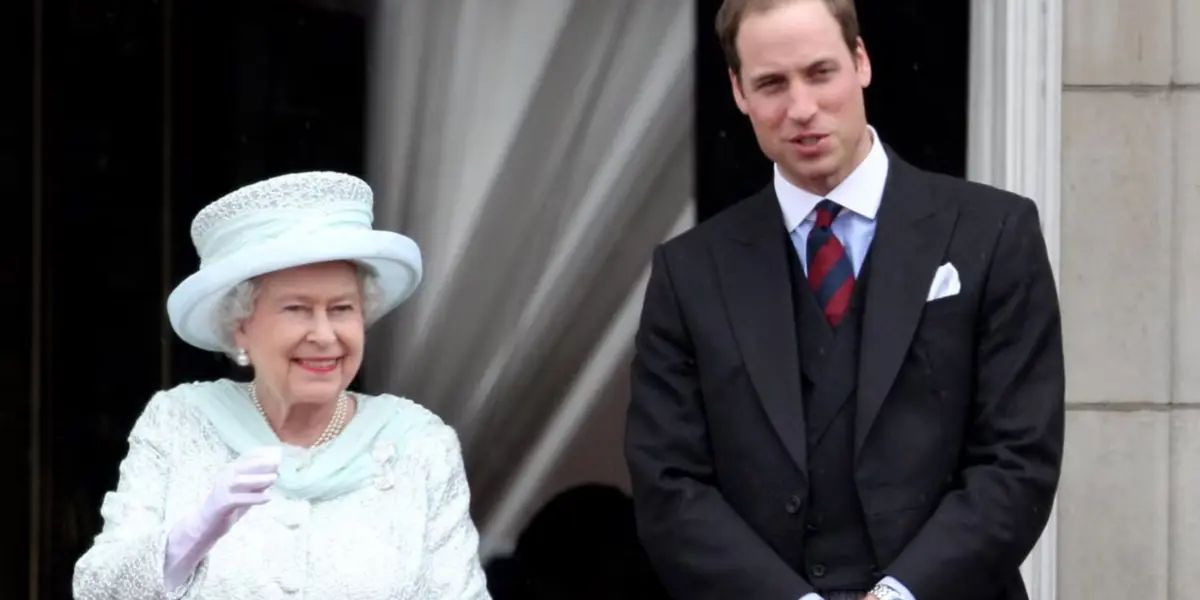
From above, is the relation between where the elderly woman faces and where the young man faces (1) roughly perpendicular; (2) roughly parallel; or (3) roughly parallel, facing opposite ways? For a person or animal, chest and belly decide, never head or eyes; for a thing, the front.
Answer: roughly parallel

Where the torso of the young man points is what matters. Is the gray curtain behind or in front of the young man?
behind

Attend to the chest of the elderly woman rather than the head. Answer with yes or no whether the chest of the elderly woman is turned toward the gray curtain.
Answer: no

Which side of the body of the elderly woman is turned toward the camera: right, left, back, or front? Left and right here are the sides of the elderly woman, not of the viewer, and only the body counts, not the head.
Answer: front

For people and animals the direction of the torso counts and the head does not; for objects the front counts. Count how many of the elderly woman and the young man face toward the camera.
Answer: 2

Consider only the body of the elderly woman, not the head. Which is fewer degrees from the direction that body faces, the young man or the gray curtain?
the young man

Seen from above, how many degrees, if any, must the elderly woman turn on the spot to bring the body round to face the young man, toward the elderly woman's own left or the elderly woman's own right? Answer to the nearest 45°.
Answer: approximately 90° to the elderly woman's own left

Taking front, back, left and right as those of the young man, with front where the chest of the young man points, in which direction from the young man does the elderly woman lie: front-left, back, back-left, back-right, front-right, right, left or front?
right

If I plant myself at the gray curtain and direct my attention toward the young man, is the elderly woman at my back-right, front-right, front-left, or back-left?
front-right

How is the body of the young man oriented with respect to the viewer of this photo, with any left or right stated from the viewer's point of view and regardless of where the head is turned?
facing the viewer

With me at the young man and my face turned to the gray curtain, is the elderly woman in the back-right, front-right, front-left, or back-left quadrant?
front-left
